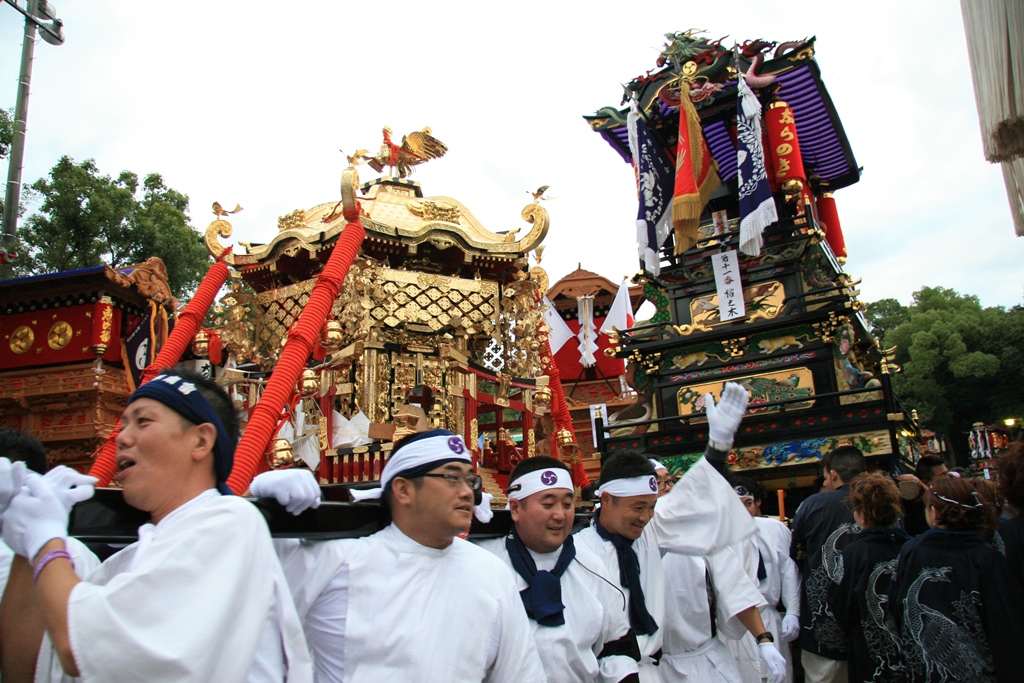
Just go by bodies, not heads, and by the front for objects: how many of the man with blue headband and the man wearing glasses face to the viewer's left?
1

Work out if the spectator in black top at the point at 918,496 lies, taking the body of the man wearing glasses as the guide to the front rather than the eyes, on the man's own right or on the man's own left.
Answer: on the man's own left

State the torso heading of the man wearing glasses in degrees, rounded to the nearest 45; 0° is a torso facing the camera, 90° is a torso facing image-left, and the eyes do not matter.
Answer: approximately 315°

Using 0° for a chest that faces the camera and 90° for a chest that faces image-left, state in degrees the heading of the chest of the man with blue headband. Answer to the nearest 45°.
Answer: approximately 90°

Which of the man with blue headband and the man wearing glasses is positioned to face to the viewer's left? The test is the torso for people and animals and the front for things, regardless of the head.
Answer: the man with blue headband

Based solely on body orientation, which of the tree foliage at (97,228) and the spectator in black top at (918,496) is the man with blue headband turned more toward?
the tree foliage

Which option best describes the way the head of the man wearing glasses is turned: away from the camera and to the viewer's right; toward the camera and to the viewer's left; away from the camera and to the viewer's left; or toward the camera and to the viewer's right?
toward the camera and to the viewer's right

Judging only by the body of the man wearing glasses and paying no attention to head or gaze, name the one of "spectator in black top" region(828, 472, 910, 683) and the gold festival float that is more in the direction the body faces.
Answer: the spectator in black top

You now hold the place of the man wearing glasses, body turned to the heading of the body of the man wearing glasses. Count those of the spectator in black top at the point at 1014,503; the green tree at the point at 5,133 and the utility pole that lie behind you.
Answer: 2

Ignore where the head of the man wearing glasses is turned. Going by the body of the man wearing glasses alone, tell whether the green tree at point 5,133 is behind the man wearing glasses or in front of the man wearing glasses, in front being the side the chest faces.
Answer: behind
